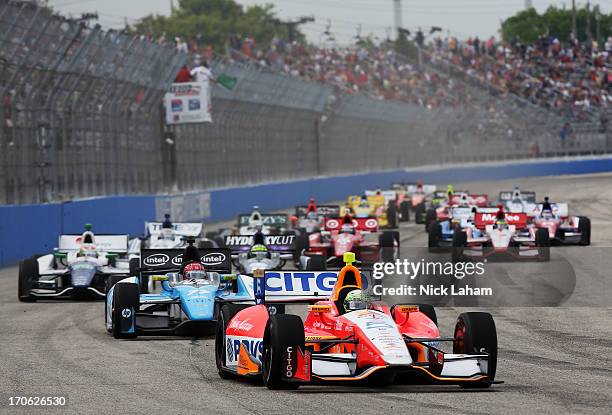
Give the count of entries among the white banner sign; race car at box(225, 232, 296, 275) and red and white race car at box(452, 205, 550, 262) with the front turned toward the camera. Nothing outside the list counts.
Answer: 3

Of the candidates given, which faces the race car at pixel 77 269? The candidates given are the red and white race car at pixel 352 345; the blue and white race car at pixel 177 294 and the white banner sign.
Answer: the white banner sign

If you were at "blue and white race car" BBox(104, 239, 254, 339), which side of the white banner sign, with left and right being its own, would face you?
front

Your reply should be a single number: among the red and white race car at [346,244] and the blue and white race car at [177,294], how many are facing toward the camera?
2

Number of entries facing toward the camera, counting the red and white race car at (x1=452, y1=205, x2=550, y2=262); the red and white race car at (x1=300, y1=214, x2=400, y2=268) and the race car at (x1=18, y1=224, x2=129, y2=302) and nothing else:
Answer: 3

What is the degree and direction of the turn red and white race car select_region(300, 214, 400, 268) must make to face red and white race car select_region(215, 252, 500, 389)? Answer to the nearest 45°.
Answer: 0° — it already faces it

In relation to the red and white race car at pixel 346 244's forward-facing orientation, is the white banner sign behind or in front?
behind

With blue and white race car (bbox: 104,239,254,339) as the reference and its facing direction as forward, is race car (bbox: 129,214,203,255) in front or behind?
behind

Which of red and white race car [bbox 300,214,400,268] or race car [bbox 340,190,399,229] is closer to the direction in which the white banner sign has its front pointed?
the red and white race car

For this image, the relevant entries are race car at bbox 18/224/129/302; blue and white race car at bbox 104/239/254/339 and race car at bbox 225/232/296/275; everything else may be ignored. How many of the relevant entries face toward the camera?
3

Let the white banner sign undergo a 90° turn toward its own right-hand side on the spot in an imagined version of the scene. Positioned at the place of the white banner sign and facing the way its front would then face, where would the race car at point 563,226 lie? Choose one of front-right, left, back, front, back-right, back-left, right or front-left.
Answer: back-left

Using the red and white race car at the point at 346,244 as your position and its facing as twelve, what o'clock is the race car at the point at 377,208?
The race car is roughly at 6 o'clock from the red and white race car.

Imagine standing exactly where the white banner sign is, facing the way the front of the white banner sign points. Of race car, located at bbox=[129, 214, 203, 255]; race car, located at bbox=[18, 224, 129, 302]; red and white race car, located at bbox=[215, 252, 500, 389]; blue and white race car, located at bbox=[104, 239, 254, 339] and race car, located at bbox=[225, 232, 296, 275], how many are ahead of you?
5

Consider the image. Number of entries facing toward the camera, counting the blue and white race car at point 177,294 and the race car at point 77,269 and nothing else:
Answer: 2
